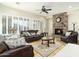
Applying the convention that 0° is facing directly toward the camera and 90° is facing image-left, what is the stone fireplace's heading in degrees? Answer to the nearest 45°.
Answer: approximately 45°
